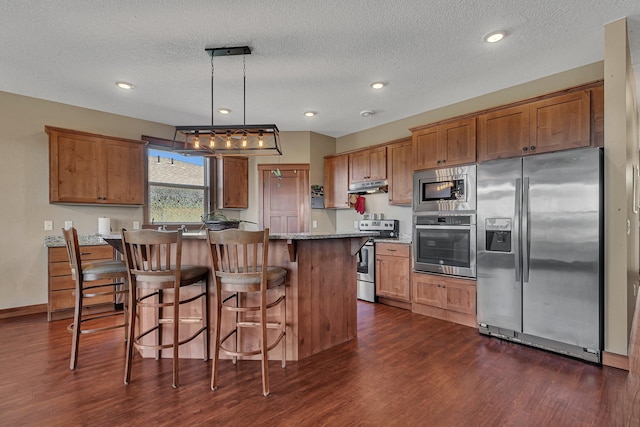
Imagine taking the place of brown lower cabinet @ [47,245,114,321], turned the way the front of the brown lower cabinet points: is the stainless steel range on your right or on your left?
on your left

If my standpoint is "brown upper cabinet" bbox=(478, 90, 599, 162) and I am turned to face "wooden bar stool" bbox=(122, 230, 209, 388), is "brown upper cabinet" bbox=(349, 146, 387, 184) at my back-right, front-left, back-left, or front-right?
front-right

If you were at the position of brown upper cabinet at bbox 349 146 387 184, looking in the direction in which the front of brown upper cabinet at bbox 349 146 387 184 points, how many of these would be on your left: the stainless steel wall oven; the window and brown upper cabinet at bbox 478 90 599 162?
2

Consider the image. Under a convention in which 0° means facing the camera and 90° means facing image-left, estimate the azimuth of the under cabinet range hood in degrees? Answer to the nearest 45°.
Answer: approximately 45°

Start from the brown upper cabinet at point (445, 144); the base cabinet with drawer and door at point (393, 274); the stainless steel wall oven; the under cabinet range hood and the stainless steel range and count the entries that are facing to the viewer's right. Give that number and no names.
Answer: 0

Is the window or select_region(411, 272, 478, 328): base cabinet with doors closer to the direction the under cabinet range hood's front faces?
the window

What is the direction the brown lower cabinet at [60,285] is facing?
toward the camera

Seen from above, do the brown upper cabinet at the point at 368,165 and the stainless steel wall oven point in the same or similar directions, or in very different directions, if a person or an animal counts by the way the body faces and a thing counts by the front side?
same or similar directions

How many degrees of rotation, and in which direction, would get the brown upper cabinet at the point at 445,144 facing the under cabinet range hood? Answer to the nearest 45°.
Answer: approximately 90° to its right

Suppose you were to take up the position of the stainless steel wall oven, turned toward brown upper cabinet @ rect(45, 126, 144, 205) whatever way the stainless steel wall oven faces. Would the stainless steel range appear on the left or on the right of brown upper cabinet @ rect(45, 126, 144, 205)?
right

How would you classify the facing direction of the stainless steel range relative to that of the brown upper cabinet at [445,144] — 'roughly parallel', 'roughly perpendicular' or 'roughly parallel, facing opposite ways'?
roughly parallel

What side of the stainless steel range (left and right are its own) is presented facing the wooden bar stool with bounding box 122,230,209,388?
front

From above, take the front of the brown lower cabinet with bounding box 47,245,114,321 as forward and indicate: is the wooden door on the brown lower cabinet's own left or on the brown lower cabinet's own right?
on the brown lower cabinet's own left

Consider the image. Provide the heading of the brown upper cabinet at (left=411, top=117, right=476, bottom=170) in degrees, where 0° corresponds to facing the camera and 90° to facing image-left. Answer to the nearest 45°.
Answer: approximately 45°

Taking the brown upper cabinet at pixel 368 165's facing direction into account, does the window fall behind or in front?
in front

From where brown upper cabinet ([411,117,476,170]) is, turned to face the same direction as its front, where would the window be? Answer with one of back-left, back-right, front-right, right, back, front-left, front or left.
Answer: front-right

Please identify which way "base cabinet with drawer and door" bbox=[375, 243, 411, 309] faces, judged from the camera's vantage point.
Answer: facing the viewer and to the left of the viewer
